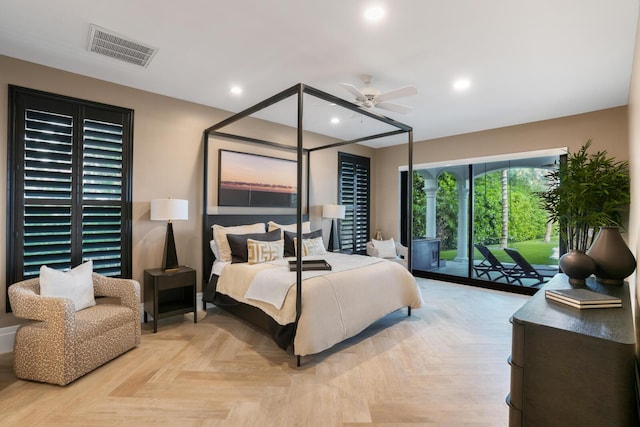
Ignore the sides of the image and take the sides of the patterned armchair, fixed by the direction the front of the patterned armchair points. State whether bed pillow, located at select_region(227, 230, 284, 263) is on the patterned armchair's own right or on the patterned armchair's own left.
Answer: on the patterned armchair's own left

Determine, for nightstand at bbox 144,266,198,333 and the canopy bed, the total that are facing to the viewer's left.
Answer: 0

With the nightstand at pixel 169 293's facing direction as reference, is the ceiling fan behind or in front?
in front

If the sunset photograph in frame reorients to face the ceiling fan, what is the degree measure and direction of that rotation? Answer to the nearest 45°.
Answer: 0° — it already faces it

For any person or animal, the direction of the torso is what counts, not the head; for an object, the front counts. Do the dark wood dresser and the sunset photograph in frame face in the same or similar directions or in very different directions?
very different directions

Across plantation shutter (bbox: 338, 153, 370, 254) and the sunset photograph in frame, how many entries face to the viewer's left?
0

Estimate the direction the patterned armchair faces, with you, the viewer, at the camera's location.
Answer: facing the viewer and to the right of the viewer

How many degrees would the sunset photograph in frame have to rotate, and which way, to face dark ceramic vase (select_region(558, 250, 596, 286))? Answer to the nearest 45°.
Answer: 0° — it already faces it

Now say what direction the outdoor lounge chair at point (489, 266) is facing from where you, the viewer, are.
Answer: facing to the right of the viewer

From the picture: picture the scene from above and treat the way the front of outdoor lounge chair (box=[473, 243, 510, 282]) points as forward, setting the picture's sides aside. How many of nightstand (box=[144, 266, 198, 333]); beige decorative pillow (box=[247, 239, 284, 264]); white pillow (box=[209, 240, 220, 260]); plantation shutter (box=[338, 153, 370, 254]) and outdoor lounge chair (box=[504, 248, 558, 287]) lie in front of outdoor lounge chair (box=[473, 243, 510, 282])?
1

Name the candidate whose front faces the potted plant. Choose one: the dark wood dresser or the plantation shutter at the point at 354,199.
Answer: the plantation shutter

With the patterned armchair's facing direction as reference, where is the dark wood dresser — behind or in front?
in front
